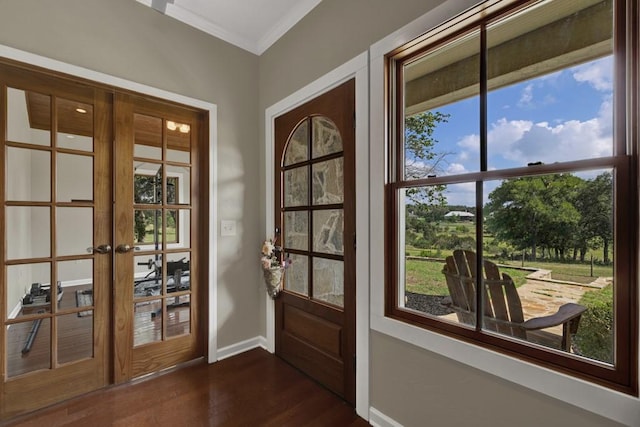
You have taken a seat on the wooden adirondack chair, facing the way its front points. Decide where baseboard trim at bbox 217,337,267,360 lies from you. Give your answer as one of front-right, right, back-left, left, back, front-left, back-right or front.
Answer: back-left

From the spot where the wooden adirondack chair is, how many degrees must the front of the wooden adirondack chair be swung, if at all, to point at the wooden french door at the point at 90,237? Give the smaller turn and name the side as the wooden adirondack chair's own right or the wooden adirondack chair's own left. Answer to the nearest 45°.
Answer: approximately 135° to the wooden adirondack chair's own left

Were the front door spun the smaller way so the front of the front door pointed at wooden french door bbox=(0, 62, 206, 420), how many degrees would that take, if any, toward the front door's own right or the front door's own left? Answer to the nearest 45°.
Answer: approximately 45° to the front door's own right

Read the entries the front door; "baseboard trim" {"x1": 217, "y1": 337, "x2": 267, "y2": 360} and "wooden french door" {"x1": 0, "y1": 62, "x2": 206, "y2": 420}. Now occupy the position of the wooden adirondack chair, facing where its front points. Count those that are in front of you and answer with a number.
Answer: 0

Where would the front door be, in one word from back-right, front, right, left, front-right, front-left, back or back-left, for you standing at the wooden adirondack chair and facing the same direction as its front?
back-left

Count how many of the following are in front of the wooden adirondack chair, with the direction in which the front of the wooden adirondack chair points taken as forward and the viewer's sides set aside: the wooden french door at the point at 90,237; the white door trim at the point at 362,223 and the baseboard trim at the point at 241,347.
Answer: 0

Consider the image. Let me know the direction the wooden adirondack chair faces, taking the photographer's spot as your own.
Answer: facing away from the viewer and to the right of the viewer
